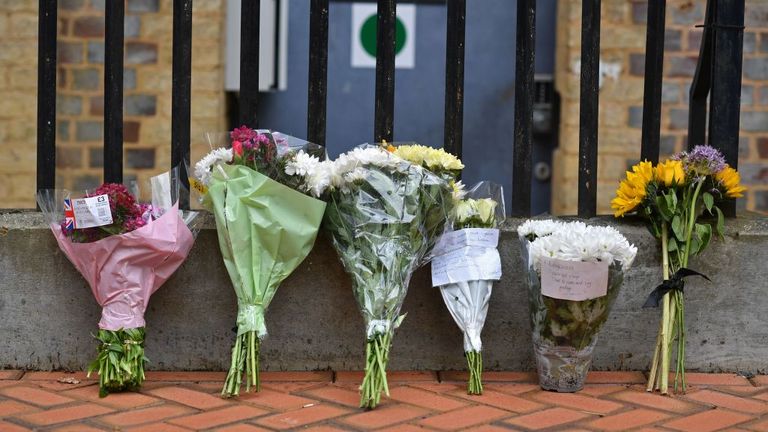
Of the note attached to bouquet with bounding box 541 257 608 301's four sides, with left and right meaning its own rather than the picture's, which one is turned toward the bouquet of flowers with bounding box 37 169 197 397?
right

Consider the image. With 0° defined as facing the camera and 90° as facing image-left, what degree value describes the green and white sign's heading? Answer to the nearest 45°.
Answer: approximately 0°

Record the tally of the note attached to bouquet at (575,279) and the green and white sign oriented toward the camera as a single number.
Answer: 2

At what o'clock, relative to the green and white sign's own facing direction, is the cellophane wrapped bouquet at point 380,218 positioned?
The cellophane wrapped bouquet is roughly at 12 o'clock from the green and white sign.

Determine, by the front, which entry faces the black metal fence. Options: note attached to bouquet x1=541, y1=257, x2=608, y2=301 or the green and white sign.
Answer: the green and white sign

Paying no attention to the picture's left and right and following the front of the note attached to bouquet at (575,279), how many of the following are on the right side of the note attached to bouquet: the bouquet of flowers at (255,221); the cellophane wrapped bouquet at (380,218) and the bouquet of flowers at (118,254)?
3

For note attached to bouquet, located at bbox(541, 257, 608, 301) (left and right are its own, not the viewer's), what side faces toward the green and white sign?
back

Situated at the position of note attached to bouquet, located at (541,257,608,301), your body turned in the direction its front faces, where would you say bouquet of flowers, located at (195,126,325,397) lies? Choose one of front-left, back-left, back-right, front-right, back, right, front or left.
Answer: right

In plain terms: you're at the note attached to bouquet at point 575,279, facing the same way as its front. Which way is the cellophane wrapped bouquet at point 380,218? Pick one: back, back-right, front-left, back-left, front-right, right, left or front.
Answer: right
